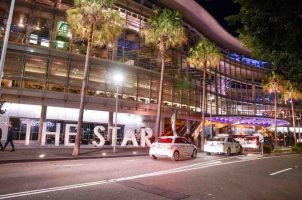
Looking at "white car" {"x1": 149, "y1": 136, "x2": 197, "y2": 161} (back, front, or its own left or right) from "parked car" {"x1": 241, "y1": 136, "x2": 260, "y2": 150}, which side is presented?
front

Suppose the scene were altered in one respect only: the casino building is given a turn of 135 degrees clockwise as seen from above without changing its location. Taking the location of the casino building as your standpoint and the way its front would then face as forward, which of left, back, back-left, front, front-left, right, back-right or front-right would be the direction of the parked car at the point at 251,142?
back

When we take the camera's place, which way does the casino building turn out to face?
facing the viewer and to the right of the viewer

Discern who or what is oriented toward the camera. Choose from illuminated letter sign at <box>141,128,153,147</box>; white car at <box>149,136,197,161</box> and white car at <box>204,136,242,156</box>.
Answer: the illuminated letter sign

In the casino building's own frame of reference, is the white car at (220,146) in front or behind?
in front

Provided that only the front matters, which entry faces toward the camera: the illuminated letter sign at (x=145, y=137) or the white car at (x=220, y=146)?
the illuminated letter sign

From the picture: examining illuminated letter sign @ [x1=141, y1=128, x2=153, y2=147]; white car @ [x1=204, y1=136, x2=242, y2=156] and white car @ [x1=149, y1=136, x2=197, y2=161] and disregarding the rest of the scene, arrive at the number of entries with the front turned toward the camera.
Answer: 1

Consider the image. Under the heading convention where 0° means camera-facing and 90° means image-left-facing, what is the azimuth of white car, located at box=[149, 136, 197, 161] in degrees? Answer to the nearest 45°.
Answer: approximately 225°

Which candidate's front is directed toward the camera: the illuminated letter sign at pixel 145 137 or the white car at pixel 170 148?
the illuminated letter sign

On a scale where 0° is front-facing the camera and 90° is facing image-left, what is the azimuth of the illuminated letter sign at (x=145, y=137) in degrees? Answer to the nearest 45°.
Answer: approximately 0°

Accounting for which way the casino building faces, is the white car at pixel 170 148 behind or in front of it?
in front

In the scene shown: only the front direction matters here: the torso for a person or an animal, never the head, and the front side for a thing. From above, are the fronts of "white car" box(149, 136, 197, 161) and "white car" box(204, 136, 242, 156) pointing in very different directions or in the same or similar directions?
same or similar directions

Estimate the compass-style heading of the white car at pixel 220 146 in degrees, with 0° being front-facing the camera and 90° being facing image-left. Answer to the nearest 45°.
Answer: approximately 225°

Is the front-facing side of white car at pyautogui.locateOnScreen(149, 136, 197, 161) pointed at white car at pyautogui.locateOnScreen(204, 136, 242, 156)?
yes
